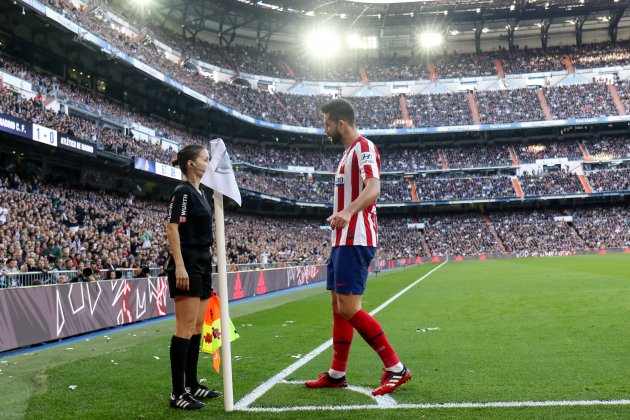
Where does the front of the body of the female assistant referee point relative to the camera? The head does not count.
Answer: to the viewer's right

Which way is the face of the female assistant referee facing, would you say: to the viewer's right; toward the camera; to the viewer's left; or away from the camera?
to the viewer's right
